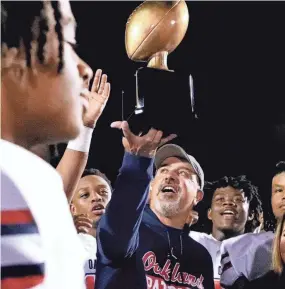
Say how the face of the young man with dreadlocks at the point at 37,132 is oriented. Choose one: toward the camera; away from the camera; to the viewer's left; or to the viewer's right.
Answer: to the viewer's right

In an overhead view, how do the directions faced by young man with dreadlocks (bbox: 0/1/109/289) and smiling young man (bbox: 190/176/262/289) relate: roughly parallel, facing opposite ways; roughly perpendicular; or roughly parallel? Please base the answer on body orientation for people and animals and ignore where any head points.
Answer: roughly perpendicular

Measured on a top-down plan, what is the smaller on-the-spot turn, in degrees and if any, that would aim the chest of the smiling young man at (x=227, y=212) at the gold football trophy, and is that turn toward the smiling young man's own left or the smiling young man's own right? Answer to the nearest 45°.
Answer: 0° — they already face it

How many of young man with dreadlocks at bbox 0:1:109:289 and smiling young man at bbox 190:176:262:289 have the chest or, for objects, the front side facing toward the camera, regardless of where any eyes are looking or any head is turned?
1

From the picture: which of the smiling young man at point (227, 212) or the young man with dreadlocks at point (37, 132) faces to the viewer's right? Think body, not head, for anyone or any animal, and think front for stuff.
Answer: the young man with dreadlocks

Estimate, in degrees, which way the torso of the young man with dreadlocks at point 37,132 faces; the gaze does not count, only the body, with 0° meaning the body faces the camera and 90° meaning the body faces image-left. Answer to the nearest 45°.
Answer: approximately 270°

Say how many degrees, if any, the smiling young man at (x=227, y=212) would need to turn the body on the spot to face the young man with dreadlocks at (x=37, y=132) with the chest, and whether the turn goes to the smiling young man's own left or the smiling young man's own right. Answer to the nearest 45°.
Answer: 0° — they already face them

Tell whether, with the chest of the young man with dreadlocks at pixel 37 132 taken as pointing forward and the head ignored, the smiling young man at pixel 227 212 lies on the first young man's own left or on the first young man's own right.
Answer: on the first young man's own left

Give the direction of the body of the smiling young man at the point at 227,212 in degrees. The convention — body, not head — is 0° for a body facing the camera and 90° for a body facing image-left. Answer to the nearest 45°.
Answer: approximately 0°
